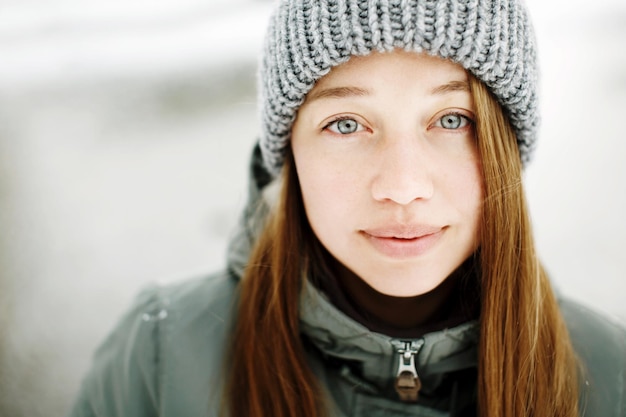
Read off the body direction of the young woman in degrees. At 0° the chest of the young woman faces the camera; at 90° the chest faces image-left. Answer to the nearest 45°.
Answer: approximately 0°
